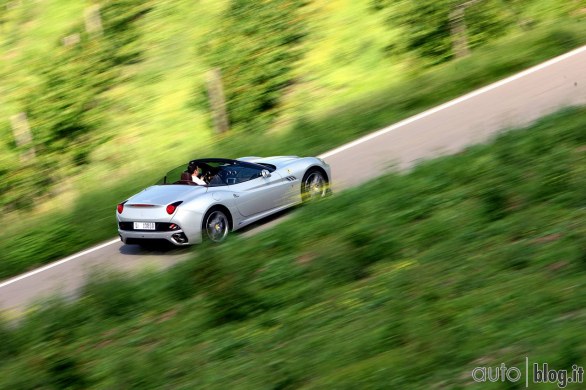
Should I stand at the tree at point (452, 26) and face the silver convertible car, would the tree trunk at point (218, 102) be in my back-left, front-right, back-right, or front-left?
front-right

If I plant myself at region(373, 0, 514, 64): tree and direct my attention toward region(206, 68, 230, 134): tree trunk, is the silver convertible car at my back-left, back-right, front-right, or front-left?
front-left

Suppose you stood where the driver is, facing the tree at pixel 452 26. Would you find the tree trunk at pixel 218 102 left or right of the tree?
left

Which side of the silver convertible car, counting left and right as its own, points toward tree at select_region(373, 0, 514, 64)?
front

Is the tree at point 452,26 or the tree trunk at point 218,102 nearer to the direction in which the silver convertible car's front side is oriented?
the tree

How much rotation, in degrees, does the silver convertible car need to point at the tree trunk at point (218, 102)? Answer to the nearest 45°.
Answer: approximately 45° to its left

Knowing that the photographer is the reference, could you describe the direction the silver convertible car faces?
facing away from the viewer and to the right of the viewer
